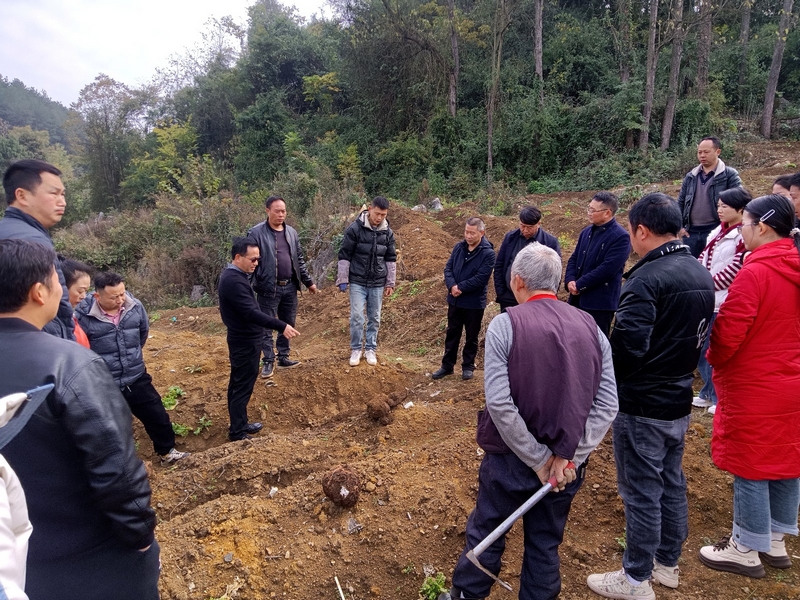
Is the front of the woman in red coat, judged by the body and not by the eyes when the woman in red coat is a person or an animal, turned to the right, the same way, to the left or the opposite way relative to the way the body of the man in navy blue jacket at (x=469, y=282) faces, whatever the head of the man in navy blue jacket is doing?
to the right

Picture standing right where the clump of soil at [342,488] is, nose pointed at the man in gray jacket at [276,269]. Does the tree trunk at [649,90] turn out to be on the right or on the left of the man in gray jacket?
right

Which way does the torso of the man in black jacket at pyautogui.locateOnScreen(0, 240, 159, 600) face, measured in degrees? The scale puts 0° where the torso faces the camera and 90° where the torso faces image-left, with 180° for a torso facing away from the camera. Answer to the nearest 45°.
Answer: approximately 225°

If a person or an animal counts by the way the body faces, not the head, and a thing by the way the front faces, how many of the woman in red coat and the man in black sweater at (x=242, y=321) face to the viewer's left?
1

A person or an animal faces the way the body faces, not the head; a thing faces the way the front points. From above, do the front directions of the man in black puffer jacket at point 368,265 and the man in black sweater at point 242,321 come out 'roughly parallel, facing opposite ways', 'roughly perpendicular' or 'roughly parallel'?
roughly perpendicular

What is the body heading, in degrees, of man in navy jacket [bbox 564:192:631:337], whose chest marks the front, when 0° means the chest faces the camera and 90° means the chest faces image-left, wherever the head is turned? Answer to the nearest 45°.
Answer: approximately 45°

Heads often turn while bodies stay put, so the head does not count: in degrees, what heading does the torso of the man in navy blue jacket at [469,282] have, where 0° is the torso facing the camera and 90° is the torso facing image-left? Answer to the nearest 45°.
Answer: approximately 45°

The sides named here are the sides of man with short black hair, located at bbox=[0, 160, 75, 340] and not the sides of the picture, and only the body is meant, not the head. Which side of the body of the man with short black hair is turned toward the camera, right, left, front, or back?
right

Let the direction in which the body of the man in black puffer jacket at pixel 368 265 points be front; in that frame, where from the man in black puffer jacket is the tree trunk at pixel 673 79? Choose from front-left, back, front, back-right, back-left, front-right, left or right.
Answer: back-left

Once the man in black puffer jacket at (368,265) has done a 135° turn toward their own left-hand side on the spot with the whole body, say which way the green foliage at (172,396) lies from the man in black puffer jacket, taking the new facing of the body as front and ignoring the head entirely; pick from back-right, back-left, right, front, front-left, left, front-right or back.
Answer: back-left

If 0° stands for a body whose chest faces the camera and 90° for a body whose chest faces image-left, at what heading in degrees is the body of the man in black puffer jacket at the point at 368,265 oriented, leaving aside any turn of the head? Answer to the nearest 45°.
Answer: approximately 0°

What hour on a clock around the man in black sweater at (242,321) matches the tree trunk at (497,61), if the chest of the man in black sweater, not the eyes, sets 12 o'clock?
The tree trunk is roughly at 10 o'clock from the man in black sweater.

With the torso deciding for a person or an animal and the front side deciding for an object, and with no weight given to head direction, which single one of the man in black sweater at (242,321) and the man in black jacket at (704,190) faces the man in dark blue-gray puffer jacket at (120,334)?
the man in black jacket at (704,190)
